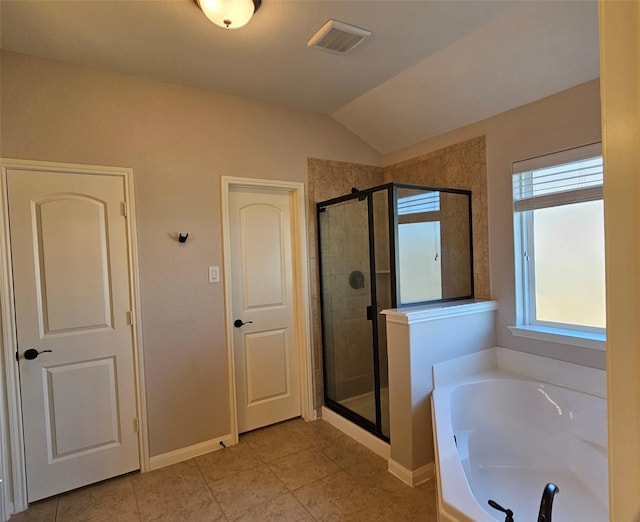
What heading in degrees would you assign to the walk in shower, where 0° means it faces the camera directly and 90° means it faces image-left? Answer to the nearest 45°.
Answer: approximately 45°

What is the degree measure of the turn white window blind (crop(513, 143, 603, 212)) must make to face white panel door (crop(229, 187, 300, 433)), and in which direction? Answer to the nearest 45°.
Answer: approximately 45° to its right

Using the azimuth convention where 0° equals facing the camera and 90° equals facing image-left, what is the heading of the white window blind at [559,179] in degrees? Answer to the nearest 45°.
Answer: approximately 45°

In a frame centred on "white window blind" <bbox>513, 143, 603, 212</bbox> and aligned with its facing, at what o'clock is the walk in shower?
The walk in shower is roughly at 1 o'clock from the white window blind.

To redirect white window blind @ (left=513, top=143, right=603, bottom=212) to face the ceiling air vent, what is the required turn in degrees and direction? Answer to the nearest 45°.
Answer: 0° — it already faces it

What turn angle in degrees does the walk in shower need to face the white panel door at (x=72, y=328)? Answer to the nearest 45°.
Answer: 0° — it already faces it
